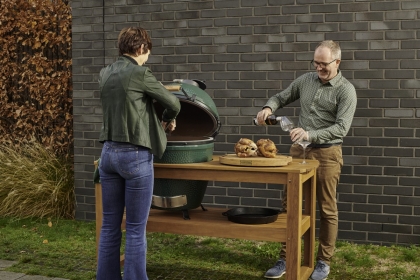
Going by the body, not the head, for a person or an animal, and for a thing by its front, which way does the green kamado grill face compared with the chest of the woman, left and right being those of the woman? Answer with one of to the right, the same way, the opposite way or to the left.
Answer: the opposite way

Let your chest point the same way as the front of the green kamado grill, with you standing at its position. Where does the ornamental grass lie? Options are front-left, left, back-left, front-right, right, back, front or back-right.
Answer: right

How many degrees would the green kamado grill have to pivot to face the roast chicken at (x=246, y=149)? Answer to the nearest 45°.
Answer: approximately 135° to its left

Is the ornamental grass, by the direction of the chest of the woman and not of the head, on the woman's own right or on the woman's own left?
on the woman's own left

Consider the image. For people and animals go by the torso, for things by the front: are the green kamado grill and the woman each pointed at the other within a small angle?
yes

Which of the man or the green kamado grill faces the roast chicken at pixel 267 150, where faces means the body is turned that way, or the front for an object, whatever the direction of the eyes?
the man

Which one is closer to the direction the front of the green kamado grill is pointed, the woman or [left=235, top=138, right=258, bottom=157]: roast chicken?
the woman

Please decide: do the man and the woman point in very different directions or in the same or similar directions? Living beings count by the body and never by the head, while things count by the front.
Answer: very different directions

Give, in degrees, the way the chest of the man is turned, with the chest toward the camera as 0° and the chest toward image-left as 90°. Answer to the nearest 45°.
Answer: approximately 45°

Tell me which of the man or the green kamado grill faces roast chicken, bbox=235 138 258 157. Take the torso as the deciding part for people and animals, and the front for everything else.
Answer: the man

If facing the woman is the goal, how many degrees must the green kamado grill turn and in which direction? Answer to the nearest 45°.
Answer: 0° — it already faces them

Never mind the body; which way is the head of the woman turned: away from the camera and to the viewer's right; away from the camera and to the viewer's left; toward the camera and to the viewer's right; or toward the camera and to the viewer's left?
away from the camera and to the viewer's right

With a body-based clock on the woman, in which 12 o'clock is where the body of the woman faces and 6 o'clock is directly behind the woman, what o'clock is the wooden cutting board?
The wooden cutting board is roughly at 1 o'clock from the woman.

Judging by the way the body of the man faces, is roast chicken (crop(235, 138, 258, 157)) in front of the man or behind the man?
in front
